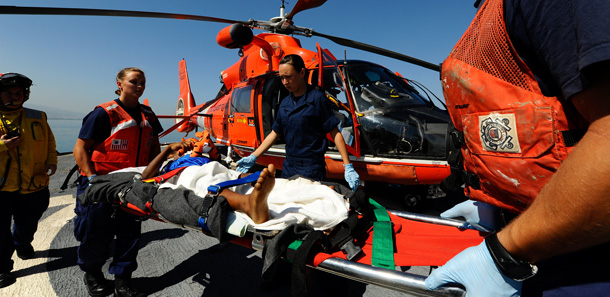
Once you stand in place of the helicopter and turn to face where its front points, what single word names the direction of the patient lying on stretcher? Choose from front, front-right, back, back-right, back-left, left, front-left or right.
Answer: right

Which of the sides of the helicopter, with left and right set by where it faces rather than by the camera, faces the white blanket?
right

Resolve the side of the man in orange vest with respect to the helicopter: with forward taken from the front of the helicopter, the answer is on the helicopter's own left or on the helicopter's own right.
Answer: on the helicopter's own right

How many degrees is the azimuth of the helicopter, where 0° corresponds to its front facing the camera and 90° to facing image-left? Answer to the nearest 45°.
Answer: approximately 315°
